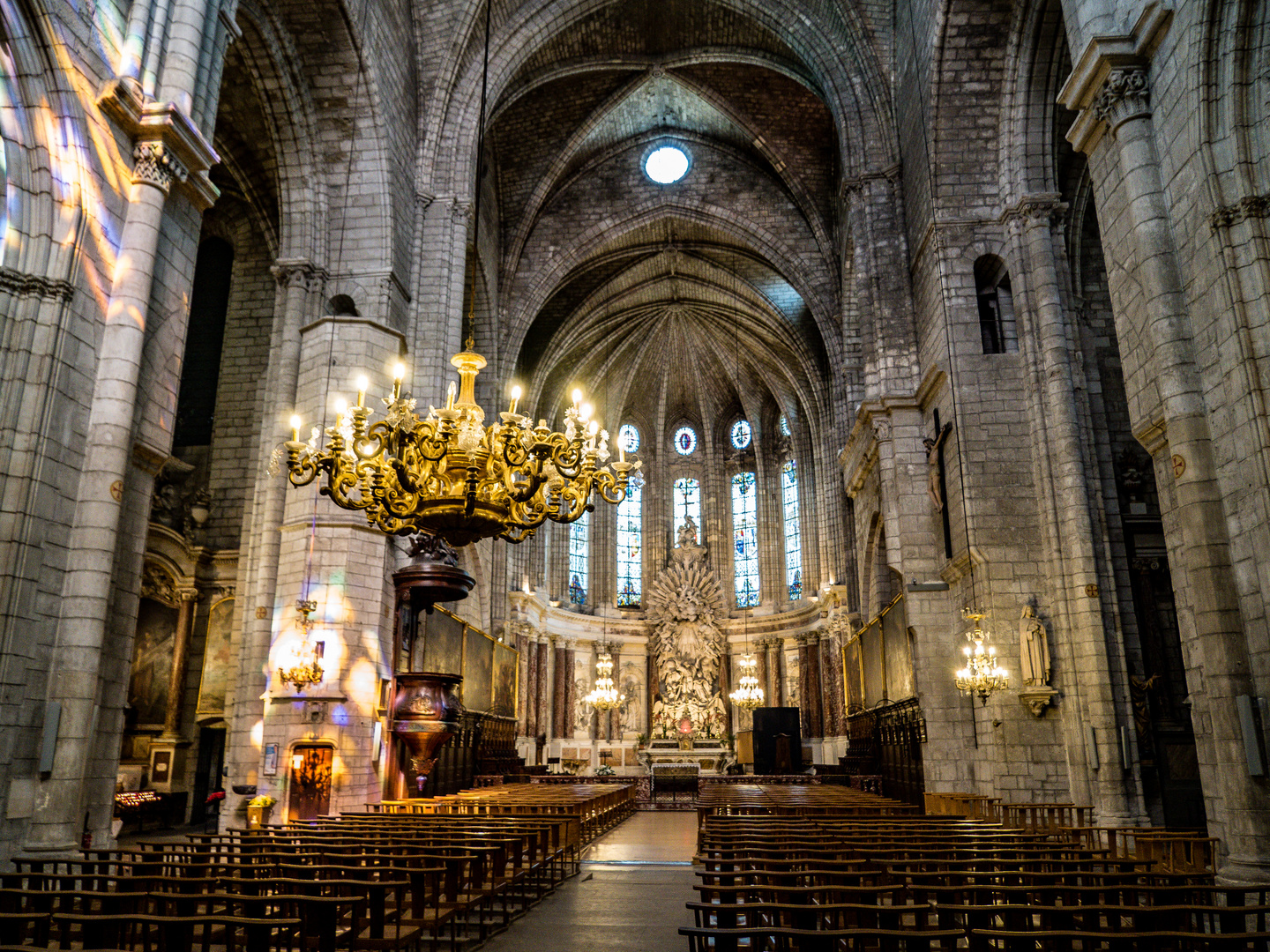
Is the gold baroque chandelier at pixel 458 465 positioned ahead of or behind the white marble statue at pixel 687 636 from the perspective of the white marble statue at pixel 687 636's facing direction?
ahead

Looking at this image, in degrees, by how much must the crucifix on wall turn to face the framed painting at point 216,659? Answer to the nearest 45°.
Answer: approximately 45° to its right

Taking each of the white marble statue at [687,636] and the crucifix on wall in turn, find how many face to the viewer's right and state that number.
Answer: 0

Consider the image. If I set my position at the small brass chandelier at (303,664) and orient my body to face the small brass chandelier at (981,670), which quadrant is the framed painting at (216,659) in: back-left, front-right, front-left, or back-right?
back-left

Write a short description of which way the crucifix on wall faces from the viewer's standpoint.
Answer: facing the viewer and to the left of the viewer

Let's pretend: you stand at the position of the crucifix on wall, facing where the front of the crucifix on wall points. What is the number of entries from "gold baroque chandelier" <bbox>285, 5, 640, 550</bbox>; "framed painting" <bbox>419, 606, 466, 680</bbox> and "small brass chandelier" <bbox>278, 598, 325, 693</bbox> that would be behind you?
0

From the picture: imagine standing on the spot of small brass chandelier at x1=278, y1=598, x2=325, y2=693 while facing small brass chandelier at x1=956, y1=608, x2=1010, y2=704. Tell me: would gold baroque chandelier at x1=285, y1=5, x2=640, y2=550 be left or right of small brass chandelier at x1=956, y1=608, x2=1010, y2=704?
right

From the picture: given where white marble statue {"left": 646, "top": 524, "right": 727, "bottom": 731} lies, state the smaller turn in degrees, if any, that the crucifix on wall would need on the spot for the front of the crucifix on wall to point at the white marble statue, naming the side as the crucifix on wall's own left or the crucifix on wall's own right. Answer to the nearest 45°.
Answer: approximately 90° to the crucifix on wall's own right

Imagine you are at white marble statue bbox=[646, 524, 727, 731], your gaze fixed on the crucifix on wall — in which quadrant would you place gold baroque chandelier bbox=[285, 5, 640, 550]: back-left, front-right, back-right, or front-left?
front-right

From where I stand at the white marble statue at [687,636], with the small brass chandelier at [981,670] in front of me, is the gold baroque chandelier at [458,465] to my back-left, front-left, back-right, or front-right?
front-right

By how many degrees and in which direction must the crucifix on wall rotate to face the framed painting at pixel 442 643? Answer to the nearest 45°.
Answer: approximately 45° to its right

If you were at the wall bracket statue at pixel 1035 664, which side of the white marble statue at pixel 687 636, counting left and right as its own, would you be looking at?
front

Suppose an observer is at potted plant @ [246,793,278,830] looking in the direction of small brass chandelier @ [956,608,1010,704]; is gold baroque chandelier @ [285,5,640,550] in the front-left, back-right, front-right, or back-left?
front-right

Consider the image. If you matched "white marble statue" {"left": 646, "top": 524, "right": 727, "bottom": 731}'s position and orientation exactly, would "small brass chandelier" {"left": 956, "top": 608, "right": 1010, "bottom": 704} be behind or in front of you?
in front

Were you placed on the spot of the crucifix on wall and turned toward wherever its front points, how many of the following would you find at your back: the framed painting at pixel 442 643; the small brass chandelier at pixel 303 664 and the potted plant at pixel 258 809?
0

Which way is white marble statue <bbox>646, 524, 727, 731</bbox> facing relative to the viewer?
toward the camera
